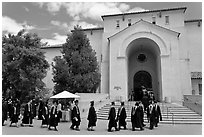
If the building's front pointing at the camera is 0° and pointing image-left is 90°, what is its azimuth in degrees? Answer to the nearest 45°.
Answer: approximately 0°

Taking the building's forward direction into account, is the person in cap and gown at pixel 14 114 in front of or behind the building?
in front

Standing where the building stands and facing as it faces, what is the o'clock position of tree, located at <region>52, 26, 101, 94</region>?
The tree is roughly at 2 o'clock from the building.

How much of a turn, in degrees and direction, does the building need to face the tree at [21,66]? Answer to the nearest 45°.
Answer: approximately 45° to its right
